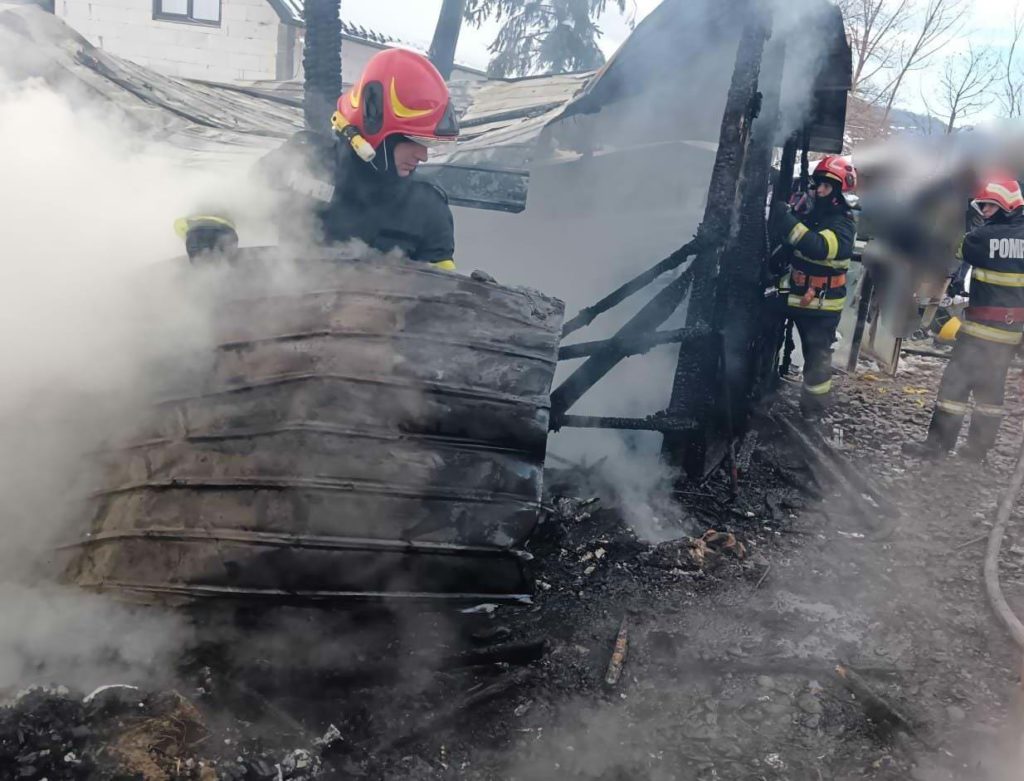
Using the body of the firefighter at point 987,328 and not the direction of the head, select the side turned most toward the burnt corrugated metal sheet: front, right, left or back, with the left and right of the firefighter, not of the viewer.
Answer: left

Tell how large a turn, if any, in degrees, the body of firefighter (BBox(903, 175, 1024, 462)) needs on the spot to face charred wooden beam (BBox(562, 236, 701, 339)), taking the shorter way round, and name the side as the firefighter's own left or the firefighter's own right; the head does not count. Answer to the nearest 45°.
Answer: approximately 90° to the firefighter's own left

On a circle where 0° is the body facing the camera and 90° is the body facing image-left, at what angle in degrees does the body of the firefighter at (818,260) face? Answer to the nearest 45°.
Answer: approximately 45°

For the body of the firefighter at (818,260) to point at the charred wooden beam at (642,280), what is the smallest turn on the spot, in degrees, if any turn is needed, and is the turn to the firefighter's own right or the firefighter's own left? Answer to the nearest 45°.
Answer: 0° — they already face it

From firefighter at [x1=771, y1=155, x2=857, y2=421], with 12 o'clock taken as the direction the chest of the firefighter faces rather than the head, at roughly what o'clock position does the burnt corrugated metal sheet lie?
The burnt corrugated metal sheet is roughly at 11 o'clock from the firefighter.

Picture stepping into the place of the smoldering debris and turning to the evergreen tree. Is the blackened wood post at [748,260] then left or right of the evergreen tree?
right

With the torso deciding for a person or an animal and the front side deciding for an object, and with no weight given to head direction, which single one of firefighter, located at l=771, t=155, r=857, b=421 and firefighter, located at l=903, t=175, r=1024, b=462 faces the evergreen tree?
firefighter, located at l=903, t=175, r=1024, b=462

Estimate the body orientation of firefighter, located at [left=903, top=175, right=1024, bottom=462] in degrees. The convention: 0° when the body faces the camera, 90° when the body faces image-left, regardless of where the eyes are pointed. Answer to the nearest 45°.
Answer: approximately 135°

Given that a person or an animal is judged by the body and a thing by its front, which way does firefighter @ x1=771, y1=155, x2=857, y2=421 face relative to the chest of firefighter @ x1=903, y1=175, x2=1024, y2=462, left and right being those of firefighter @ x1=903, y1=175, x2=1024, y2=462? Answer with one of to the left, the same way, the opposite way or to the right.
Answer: to the left
